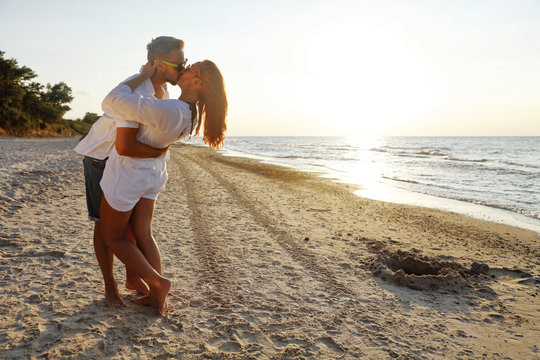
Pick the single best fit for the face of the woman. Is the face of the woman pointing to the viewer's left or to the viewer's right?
to the viewer's left

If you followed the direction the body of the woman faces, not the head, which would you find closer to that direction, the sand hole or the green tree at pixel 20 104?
the green tree

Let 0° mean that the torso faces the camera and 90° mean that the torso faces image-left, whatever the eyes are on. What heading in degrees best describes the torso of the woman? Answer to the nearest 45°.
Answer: approximately 90°

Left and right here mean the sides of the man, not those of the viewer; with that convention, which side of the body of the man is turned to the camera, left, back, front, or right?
right

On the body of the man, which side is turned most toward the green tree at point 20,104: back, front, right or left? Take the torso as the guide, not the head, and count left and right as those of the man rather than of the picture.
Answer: left

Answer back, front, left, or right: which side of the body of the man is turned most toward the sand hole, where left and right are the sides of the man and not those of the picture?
front

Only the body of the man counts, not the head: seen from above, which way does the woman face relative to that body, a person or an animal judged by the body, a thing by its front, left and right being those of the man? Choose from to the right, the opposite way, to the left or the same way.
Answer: the opposite way
